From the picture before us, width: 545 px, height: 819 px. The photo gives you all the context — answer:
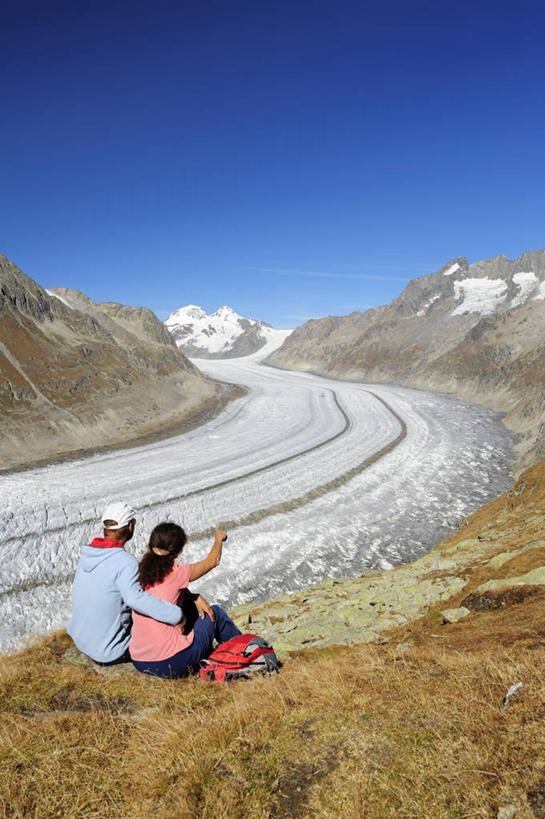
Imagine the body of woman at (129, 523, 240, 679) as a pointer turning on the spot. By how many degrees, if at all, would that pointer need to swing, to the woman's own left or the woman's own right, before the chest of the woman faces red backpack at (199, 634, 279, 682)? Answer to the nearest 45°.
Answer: approximately 45° to the woman's own right

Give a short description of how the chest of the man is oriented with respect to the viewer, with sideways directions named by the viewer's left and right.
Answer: facing away from the viewer and to the right of the viewer

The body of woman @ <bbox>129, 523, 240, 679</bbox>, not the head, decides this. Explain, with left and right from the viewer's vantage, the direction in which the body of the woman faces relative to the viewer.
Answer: facing away from the viewer and to the right of the viewer

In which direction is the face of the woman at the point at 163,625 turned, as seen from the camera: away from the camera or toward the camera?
away from the camera

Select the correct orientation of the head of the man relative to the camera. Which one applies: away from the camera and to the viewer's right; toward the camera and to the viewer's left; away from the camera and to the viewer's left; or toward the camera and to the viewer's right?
away from the camera and to the viewer's right
